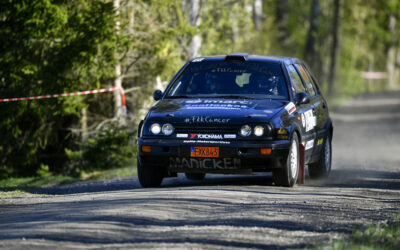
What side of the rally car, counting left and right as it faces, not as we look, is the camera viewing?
front

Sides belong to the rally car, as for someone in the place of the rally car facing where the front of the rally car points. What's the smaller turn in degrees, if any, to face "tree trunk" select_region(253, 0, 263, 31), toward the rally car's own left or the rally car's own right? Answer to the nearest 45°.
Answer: approximately 180°

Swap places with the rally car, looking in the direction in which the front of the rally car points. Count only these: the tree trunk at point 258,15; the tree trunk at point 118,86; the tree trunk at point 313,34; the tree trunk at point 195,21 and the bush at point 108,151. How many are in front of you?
0

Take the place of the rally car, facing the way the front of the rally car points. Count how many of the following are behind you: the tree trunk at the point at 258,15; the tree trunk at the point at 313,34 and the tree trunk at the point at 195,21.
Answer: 3

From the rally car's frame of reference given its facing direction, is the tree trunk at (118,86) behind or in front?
behind

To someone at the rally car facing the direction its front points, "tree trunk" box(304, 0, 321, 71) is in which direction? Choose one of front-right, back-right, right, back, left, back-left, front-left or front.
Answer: back

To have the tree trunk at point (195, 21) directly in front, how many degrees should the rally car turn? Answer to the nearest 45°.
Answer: approximately 180°

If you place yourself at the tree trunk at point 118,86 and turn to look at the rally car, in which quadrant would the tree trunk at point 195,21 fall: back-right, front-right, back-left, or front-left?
back-left

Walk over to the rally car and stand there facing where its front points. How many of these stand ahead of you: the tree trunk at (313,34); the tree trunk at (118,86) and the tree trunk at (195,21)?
0

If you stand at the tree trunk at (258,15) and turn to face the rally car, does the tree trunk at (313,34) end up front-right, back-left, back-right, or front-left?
front-left

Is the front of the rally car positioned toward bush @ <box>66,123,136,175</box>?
no
